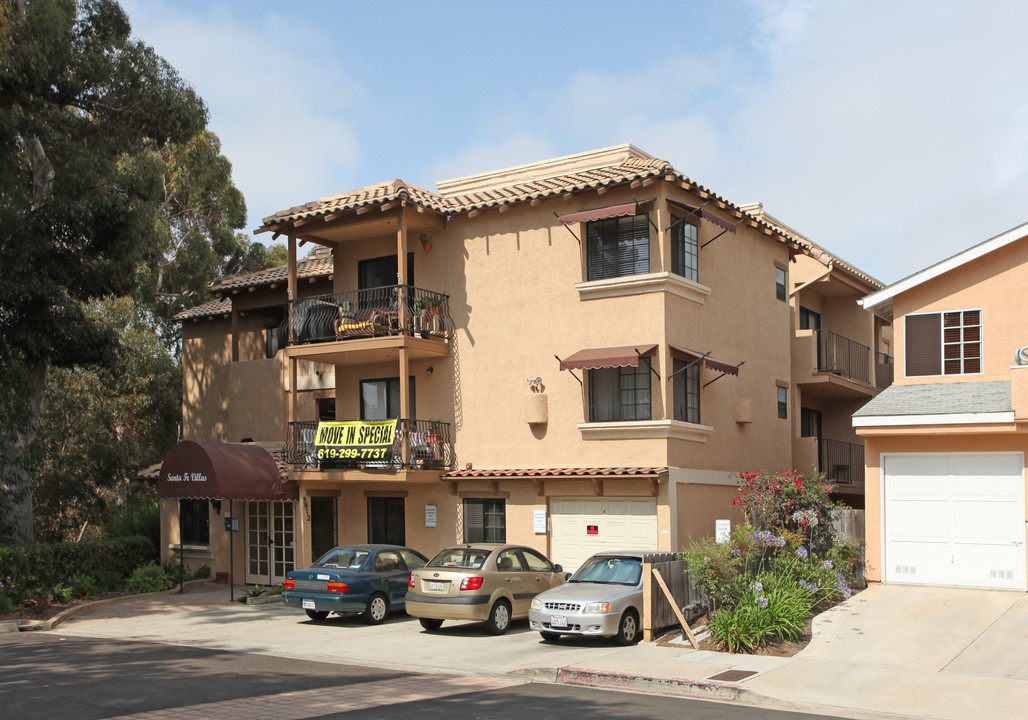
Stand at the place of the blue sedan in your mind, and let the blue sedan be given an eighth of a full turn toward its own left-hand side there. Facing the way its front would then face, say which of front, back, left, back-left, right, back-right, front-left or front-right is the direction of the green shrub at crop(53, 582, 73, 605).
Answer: front-left

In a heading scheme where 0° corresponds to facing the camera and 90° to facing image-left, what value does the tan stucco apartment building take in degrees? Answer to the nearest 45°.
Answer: approximately 45°

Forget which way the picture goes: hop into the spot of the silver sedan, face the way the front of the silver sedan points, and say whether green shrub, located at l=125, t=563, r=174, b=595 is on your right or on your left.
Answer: on your right

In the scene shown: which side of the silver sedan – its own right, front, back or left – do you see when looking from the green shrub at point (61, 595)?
right

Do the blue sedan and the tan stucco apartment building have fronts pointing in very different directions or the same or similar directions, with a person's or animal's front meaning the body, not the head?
very different directions

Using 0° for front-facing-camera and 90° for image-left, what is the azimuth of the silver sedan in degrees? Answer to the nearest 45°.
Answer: approximately 45°

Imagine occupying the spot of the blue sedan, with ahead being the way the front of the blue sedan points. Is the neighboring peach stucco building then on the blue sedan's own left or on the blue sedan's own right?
on the blue sedan's own right

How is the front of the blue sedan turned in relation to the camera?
facing away from the viewer and to the right of the viewer

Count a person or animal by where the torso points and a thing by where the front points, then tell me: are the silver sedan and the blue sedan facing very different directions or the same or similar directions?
very different directions

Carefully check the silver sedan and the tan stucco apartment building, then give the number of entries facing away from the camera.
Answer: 0
